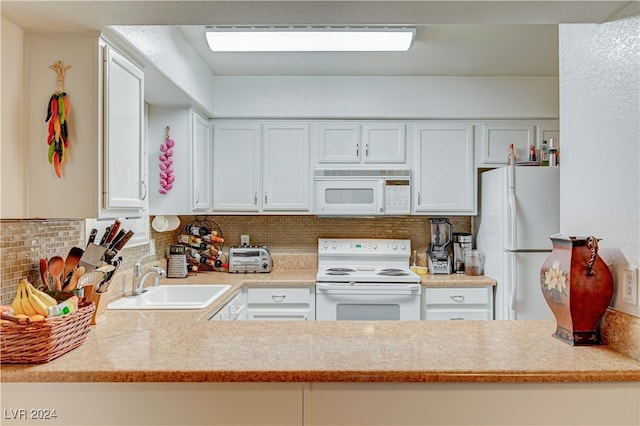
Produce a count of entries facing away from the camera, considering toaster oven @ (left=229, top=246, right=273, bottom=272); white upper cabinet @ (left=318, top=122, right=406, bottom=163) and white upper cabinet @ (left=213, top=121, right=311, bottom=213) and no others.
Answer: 0

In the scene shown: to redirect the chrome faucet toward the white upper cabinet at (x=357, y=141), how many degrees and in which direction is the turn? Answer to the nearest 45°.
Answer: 0° — it already faces it

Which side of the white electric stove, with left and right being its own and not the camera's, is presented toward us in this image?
front

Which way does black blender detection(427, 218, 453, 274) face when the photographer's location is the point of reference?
facing the viewer

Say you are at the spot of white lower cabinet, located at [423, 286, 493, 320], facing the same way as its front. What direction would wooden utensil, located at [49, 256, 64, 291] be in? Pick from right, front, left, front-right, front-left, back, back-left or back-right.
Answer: front-right

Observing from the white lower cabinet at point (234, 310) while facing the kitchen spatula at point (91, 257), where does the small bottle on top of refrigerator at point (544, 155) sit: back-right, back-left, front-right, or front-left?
back-left

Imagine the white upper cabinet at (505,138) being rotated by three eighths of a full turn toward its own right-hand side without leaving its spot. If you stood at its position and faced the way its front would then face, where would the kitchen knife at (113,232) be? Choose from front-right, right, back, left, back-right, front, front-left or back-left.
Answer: left

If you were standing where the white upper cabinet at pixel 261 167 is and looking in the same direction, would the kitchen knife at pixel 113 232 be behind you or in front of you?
in front

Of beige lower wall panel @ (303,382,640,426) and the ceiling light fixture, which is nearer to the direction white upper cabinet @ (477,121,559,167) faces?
the beige lower wall panel

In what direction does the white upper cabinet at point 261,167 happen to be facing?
toward the camera

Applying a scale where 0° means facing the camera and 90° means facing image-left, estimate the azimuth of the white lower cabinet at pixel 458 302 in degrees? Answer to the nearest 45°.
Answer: approximately 0°
